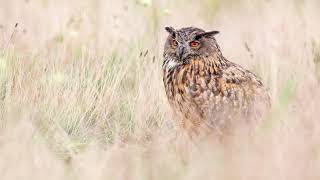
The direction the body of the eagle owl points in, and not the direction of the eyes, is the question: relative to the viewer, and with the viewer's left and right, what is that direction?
facing the viewer and to the left of the viewer
